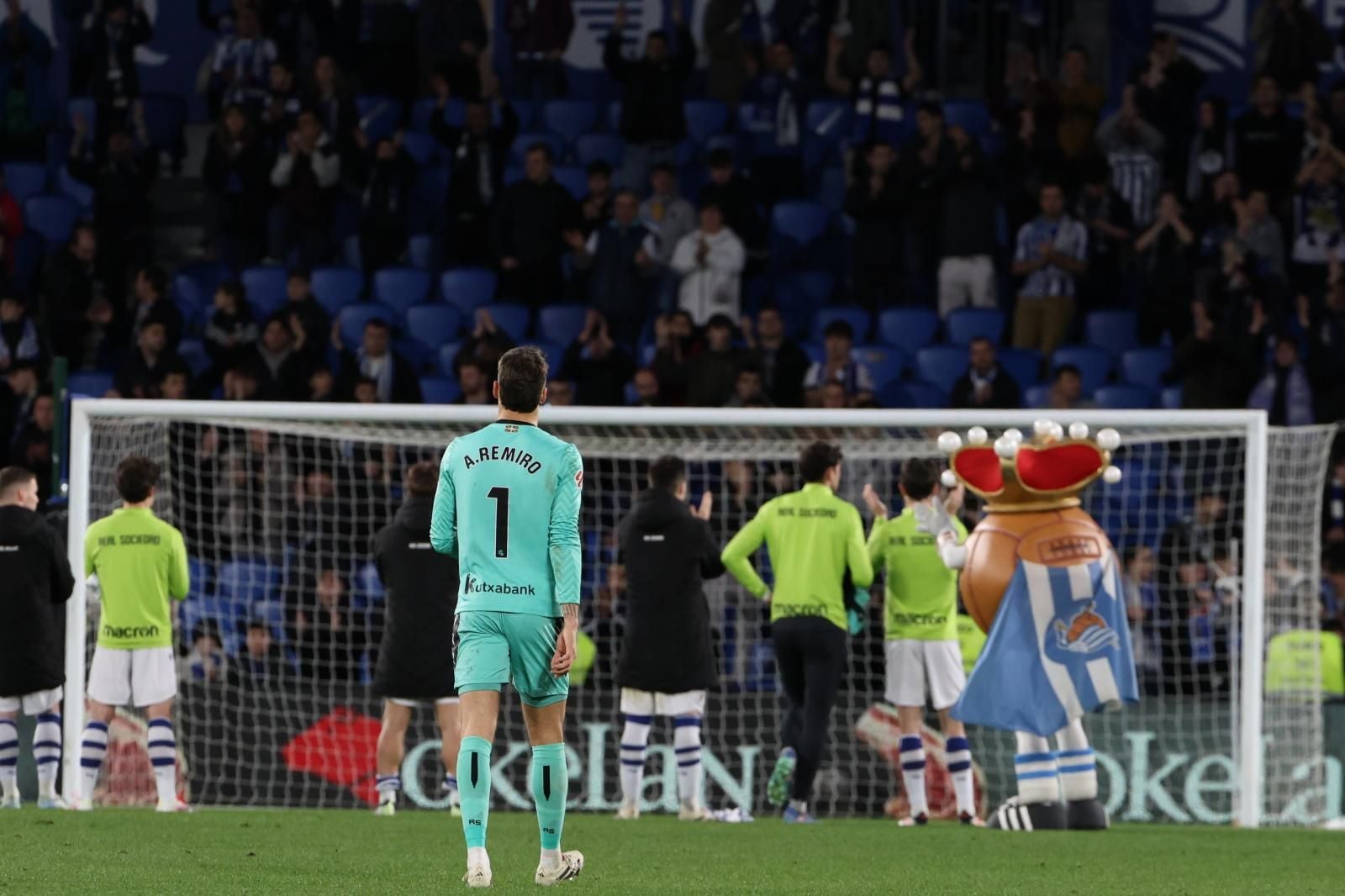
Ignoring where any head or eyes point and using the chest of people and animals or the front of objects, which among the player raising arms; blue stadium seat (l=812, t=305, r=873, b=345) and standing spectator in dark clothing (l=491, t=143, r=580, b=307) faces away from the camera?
the player raising arms

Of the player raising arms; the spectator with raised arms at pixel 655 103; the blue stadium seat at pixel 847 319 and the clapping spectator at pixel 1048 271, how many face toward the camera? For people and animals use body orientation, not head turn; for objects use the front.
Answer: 3

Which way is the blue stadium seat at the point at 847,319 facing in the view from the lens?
facing the viewer

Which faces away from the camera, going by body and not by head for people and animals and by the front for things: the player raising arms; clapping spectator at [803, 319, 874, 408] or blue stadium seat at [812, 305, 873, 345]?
the player raising arms

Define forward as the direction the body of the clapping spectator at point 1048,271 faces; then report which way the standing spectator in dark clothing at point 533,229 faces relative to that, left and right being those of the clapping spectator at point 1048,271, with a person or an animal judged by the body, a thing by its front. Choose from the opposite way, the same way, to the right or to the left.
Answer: the same way

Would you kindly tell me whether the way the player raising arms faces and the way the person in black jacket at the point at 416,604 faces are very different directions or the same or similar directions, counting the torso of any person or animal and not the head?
same or similar directions

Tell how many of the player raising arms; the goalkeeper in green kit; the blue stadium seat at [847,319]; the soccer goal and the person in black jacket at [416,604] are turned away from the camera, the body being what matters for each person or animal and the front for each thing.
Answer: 3

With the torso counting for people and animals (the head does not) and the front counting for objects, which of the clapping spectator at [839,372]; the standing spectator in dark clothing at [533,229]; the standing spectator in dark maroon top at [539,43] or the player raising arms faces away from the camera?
the player raising arms

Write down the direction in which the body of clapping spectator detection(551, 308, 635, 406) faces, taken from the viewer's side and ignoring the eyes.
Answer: toward the camera

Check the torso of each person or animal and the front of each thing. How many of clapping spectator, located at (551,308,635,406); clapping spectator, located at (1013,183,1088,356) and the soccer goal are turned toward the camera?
3

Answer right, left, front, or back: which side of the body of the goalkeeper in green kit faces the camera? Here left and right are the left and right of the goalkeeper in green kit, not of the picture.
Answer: back

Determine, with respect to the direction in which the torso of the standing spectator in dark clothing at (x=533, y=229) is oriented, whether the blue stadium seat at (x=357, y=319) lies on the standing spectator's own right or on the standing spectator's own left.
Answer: on the standing spectator's own right

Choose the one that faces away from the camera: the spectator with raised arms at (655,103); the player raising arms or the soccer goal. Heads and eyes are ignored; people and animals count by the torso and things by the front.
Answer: the player raising arms

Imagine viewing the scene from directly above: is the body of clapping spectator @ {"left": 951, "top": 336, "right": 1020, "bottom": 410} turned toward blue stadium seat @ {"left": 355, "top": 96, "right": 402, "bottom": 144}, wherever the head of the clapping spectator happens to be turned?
no

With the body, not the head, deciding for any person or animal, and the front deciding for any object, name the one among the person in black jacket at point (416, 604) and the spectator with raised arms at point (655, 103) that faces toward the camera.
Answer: the spectator with raised arms

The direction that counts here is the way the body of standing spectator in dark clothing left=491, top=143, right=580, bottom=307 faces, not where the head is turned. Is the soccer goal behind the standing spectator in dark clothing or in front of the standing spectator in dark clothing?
in front

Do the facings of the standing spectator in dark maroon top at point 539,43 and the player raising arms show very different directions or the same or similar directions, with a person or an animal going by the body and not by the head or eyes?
very different directions

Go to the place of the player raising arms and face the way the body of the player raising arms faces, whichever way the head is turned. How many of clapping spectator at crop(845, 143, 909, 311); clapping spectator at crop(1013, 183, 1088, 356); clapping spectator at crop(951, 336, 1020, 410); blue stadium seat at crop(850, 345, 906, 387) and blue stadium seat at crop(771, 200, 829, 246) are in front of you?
5

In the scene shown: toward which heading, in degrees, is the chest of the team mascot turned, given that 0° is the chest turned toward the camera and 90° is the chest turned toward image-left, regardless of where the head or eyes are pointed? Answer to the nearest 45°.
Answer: approximately 135°

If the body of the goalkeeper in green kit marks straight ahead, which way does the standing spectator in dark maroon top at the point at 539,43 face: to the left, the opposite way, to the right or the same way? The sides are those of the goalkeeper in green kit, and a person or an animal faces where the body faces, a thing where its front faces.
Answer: the opposite way

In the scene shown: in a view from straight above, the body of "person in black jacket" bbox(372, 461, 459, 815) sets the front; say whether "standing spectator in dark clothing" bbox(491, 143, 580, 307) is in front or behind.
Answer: in front

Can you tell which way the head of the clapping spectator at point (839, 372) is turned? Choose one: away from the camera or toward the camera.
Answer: toward the camera
